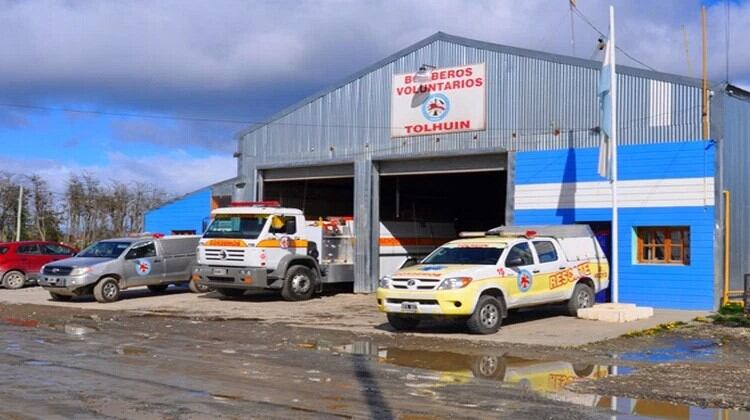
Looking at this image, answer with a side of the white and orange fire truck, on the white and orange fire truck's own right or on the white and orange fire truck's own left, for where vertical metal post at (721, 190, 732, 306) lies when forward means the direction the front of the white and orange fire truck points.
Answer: on the white and orange fire truck's own left

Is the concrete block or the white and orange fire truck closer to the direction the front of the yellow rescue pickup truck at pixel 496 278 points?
the white and orange fire truck

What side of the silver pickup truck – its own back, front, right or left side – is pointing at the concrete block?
left

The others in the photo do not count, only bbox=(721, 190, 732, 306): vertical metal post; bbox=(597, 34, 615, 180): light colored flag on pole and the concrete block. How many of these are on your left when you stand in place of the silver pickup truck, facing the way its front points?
3

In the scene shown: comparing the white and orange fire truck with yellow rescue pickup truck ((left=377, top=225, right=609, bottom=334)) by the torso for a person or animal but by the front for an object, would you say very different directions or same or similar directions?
same or similar directions

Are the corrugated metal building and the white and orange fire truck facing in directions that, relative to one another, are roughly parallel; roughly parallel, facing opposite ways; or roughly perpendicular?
roughly parallel

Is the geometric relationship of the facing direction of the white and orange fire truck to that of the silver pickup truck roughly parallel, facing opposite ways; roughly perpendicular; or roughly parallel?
roughly parallel

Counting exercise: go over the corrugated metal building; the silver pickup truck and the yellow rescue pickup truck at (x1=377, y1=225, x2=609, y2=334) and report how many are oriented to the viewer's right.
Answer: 0

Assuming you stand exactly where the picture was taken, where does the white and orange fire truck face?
facing the viewer and to the left of the viewer

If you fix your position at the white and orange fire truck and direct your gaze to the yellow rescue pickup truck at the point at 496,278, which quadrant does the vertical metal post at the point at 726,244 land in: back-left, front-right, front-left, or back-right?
front-left

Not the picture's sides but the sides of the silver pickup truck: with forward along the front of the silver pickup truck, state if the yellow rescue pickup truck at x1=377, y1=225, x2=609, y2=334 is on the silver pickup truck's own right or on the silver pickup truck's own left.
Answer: on the silver pickup truck's own left

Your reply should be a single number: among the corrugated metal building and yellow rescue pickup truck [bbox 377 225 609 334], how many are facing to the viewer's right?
0

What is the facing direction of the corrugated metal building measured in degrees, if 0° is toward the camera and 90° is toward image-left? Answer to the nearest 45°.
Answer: approximately 45°

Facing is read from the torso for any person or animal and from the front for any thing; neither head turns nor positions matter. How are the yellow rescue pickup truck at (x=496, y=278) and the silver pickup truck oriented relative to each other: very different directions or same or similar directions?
same or similar directions

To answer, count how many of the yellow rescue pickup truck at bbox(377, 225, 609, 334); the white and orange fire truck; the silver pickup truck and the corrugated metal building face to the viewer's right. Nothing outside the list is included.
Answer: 0

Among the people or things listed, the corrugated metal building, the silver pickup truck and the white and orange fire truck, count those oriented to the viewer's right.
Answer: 0
